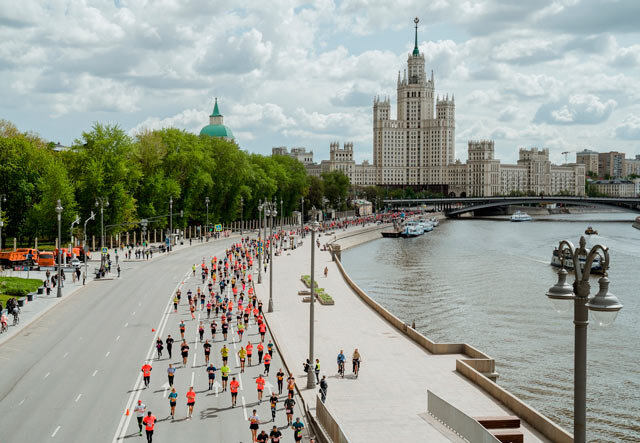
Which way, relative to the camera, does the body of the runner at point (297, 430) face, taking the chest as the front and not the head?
toward the camera

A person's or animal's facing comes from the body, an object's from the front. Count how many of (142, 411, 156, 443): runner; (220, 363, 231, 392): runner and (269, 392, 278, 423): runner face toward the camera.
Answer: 3

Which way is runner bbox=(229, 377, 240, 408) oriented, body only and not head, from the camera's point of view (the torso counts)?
toward the camera

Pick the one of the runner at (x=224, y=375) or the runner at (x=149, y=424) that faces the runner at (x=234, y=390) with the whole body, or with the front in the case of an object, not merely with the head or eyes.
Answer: the runner at (x=224, y=375)

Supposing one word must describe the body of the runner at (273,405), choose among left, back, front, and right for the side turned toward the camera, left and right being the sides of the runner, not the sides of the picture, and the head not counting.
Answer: front

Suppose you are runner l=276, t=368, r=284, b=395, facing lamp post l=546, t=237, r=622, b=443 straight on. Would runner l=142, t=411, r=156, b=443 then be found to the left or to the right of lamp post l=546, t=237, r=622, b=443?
right

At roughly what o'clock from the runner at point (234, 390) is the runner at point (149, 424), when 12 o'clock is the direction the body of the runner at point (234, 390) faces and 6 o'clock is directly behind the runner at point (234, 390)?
the runner at point (149, 424) is roughly at 1 o'clock from the runner at point (234, 390).

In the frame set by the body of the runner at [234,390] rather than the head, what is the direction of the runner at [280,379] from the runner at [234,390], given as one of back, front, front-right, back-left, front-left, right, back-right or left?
back-left

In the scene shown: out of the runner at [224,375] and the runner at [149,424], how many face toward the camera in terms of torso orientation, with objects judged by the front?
2
